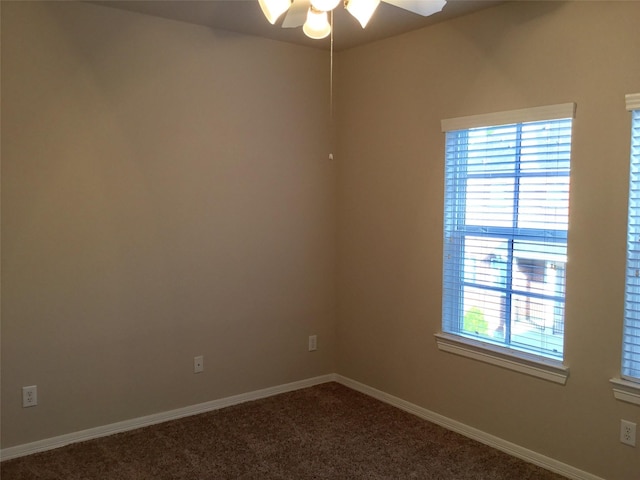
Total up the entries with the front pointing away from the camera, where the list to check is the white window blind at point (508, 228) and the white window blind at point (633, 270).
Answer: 0

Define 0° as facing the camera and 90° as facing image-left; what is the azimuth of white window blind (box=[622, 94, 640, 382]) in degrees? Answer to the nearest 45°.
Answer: approximately 45°

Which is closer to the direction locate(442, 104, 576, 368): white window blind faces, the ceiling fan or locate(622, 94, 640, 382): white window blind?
the ceiling fan

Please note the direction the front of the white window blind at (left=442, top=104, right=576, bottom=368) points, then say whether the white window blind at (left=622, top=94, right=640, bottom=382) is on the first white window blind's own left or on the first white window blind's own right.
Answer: on the first white window blind's own left

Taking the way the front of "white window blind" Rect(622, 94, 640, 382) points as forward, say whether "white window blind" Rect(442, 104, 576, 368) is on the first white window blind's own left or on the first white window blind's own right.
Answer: on the first white window blind's own right

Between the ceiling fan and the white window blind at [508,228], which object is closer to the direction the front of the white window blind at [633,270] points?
the ceiling fan

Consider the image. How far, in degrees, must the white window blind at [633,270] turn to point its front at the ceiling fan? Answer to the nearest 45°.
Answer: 0° — it already faces it

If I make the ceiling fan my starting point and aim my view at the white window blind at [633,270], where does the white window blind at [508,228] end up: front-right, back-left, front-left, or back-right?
front-left

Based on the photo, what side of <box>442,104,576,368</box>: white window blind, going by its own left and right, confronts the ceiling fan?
front

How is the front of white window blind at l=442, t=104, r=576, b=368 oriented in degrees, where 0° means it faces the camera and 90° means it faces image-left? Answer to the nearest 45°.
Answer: approximately 45°

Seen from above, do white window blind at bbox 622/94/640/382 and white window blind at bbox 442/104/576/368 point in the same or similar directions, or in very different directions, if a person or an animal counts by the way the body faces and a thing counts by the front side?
same or similar directions
